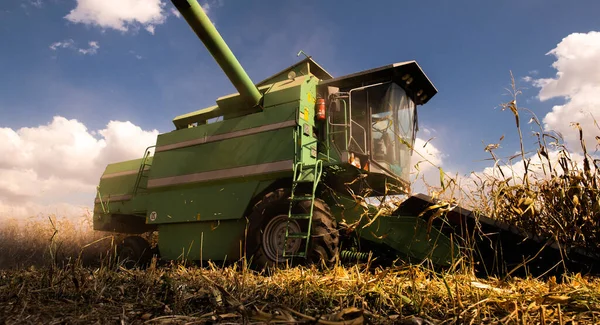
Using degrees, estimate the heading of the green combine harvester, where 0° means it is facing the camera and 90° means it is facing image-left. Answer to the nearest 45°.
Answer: approximately 315°
